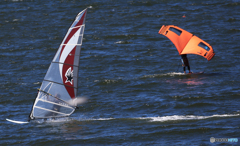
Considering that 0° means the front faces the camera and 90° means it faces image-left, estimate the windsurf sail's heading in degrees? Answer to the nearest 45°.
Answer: approximately 90°
